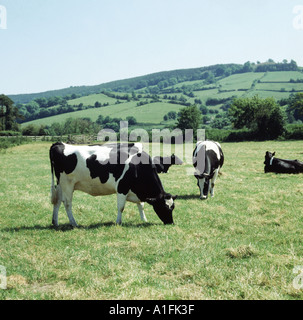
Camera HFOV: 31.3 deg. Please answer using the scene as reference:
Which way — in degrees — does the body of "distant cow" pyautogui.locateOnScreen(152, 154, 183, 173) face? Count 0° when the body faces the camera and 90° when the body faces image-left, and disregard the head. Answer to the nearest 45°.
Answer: approximately 270°

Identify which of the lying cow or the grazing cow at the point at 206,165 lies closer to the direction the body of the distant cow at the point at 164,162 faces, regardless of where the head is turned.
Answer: the lying cow

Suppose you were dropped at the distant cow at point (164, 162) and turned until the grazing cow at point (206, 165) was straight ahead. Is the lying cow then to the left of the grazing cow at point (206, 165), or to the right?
left

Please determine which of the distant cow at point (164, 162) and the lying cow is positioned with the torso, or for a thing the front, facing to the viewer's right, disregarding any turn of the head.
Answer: the distant cow

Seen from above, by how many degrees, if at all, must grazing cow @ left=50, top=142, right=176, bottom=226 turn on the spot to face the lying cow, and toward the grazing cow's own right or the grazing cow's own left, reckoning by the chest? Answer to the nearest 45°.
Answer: approximately 45° to the grazing cow's own left

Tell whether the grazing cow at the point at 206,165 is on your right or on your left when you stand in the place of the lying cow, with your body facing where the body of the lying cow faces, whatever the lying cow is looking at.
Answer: on your left

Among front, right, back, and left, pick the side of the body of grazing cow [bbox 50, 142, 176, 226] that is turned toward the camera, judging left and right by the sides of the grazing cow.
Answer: right

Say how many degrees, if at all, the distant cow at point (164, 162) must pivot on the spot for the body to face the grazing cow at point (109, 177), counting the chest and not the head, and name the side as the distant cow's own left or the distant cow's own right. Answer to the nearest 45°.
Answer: approximately 90° to the distant cow's own right

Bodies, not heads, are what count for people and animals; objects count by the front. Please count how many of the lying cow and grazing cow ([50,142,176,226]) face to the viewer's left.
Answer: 1

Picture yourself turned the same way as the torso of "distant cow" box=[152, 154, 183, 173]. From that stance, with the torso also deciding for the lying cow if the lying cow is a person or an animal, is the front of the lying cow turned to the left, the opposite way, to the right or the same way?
the opposite way

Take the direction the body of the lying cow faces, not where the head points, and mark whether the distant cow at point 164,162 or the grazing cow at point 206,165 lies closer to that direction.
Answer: the distant cow

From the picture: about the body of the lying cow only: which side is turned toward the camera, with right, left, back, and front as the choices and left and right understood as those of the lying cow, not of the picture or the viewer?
left

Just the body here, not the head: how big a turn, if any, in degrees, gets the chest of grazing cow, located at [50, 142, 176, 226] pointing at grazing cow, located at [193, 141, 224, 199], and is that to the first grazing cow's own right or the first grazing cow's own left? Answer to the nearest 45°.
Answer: approximately 45° to the first grazing cow's own left
